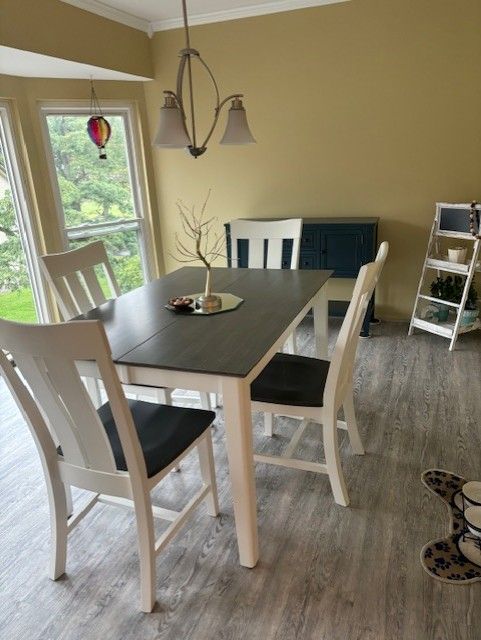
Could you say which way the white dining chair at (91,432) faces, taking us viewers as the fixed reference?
facing away from the viewer and to the right of the viewer

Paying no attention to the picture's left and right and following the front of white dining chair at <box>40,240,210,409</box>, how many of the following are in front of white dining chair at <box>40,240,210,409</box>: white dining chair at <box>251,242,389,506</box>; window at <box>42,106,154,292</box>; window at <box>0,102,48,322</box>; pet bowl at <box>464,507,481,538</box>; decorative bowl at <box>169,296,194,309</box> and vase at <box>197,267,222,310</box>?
4

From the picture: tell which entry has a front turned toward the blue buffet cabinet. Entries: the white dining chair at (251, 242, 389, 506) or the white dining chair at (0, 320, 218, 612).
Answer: the white dining chair at (0, 320, 218, 612)

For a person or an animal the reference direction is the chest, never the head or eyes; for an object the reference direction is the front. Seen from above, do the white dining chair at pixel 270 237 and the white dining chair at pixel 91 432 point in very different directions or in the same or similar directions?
very different directions

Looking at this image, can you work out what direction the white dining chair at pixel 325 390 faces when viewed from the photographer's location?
facing to the left of the viewer

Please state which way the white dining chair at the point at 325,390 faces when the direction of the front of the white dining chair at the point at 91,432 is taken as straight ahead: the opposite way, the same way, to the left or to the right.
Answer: to the left

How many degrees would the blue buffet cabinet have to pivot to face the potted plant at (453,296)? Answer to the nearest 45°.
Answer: approximately 90° to its left

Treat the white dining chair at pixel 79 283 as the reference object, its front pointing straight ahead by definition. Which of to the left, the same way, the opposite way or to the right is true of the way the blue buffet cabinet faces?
to the right
